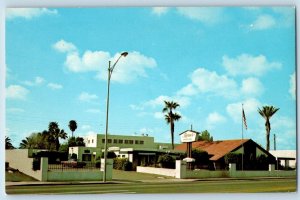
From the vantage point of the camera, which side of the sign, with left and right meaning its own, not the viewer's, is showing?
front

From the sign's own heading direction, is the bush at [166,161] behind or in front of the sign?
behind

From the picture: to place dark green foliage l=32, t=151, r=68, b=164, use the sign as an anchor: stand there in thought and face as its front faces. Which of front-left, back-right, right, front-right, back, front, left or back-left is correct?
right

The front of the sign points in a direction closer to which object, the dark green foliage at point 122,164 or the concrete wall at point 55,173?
the concrete wall

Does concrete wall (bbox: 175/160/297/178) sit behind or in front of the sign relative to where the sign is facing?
behind

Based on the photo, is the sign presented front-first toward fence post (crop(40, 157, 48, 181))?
no
